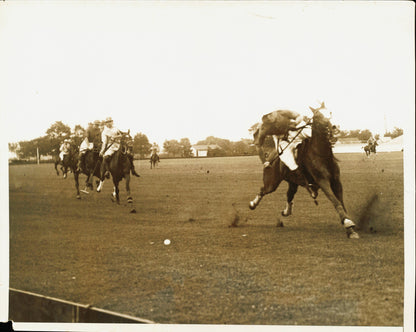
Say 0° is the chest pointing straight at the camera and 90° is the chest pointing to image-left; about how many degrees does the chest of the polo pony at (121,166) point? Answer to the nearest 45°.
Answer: approximately 315°

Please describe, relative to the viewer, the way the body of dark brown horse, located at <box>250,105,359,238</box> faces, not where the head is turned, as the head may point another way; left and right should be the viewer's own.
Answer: facing the viewer and to the right of the viewer

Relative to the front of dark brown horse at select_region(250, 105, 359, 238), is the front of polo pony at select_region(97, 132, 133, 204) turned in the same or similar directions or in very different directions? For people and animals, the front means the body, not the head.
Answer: same or similar directions

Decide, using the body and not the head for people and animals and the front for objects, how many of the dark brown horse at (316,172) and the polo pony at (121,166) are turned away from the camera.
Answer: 0
